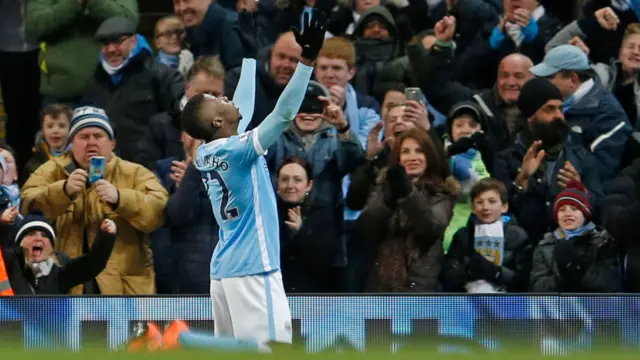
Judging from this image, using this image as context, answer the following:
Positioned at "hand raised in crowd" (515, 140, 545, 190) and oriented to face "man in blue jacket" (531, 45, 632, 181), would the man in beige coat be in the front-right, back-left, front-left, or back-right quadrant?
back-left

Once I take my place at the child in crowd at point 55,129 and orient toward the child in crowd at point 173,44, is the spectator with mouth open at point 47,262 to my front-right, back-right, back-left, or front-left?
back-right

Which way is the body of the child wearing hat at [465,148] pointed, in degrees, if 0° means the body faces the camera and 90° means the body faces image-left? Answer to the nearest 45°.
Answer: approximately 0°
